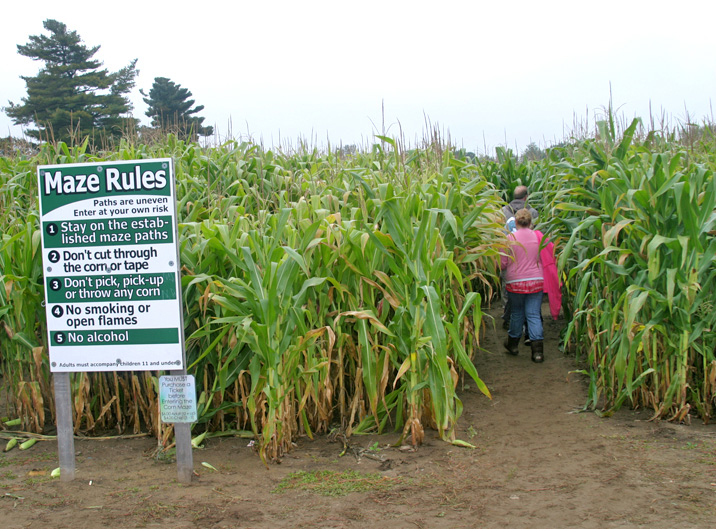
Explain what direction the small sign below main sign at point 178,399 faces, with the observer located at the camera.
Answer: facing the viewer

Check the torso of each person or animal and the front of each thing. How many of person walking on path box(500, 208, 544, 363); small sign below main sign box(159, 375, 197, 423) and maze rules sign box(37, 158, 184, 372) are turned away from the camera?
1

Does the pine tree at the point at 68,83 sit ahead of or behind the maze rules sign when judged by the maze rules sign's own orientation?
behind

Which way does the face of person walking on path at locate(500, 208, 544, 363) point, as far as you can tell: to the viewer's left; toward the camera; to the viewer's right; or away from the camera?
away from the camera

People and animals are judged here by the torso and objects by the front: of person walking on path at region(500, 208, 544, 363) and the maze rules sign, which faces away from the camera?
the person walking on path

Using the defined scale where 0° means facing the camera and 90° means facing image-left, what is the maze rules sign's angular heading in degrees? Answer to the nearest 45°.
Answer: approximately 0°

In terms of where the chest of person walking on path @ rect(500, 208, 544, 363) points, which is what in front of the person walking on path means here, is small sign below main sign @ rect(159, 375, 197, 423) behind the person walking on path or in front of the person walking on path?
behind

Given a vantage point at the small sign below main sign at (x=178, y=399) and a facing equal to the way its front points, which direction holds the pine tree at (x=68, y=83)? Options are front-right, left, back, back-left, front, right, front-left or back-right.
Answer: back

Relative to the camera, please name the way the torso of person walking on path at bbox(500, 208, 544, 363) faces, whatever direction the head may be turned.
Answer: away from the camera

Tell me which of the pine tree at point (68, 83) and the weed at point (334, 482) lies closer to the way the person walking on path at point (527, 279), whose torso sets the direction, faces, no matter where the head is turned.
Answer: the pine tree

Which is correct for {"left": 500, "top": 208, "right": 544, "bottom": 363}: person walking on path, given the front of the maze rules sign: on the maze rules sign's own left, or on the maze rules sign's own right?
on the maze rules sign's own left

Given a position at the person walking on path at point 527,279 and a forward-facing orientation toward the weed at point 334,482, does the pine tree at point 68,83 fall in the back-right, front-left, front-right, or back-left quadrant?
back-right
